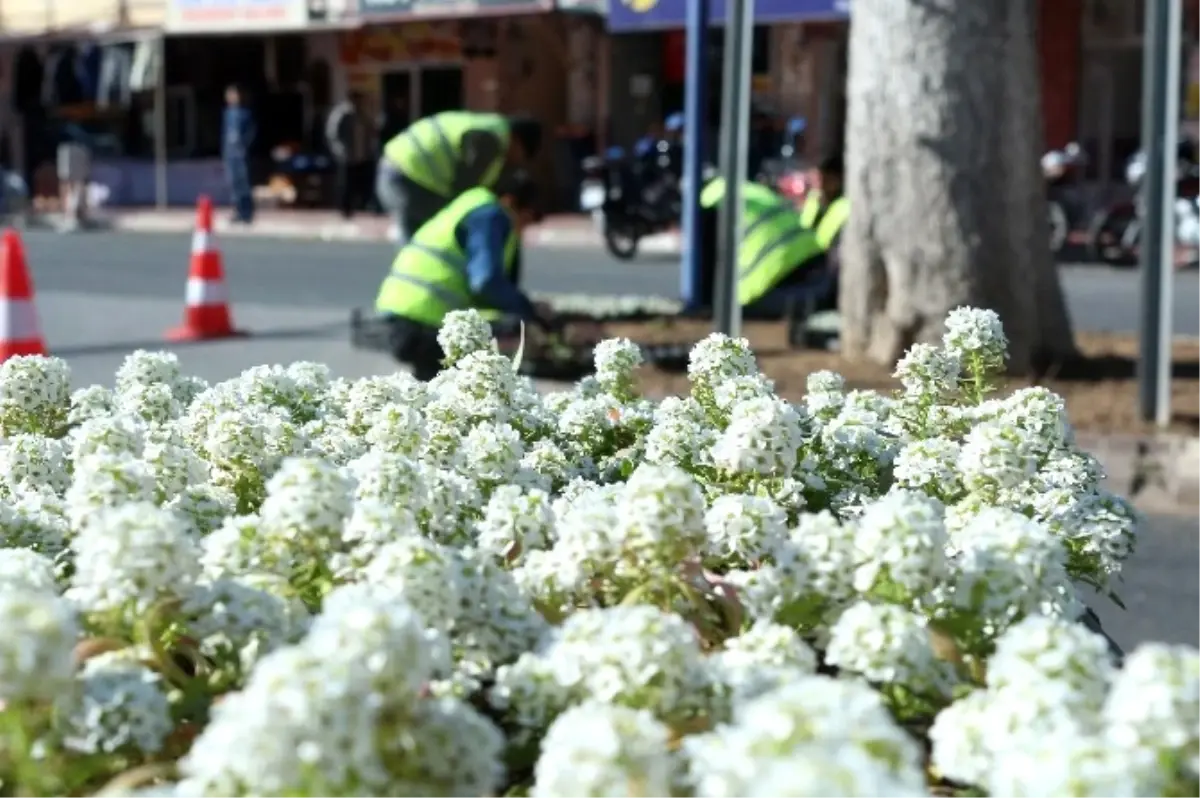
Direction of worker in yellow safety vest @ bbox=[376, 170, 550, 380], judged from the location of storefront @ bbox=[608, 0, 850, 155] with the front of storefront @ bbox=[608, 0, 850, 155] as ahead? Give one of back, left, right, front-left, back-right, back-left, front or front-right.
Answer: front

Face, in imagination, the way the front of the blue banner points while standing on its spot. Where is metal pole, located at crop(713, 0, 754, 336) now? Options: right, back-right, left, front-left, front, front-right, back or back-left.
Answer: front

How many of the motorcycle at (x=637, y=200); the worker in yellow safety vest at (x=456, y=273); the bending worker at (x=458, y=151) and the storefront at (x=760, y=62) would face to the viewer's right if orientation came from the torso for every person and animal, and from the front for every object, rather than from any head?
2

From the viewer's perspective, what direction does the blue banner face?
toward the camera

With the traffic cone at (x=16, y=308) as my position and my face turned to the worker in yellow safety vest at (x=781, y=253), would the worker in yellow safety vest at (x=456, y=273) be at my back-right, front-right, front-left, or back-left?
front-right

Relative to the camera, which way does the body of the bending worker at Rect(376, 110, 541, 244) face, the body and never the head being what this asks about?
to the viewer's right

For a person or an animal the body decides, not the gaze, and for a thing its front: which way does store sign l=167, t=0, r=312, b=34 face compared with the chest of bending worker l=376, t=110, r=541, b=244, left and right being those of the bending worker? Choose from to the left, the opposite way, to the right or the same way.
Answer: to the right

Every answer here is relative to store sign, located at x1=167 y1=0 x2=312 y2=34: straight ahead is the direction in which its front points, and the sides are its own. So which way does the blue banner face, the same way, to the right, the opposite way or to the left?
the same way

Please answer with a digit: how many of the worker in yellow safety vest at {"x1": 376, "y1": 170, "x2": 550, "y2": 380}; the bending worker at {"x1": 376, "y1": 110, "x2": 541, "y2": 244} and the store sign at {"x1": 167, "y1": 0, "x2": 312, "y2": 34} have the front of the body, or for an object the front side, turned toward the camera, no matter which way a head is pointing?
1

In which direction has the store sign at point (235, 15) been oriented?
toward the camera

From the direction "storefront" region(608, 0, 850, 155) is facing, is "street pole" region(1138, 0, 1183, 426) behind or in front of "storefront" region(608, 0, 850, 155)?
in front

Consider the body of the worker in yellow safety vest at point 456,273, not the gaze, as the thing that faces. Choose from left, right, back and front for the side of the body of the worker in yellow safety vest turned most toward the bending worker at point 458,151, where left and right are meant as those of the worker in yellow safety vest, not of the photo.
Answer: left

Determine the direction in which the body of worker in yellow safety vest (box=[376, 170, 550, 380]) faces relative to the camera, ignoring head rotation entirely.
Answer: to the viewer's right

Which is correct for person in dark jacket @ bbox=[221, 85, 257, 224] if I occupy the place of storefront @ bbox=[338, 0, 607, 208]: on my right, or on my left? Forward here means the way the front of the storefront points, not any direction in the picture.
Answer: on my right
